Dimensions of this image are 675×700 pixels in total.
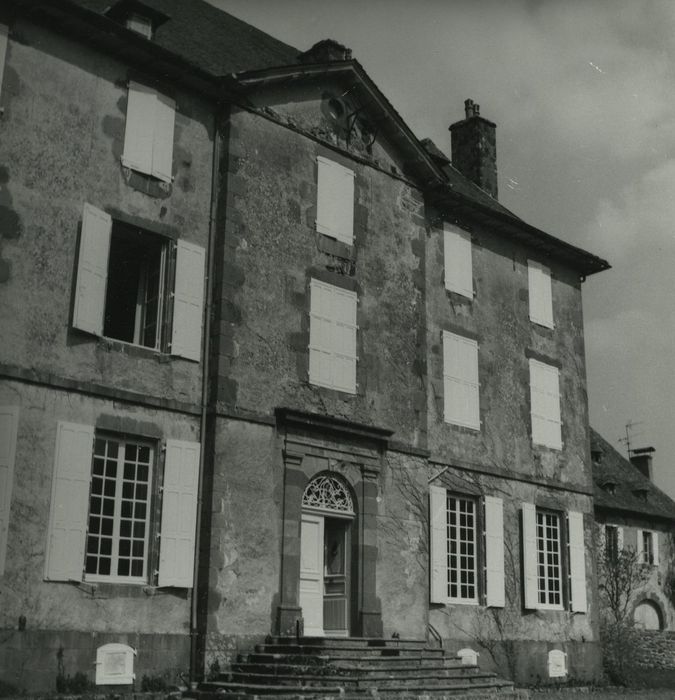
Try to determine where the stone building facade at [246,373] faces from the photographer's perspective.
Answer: facing the viewer and to the right of the viewer
